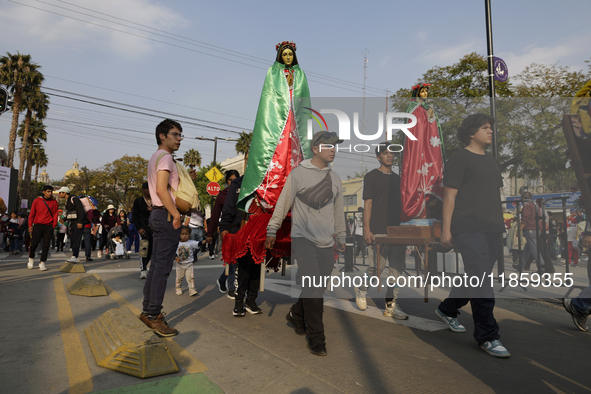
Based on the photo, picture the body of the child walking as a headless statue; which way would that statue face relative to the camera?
toward the camera

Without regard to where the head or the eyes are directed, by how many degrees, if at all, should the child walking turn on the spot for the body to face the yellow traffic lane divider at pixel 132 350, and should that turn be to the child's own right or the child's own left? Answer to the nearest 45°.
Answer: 0° — they already face it

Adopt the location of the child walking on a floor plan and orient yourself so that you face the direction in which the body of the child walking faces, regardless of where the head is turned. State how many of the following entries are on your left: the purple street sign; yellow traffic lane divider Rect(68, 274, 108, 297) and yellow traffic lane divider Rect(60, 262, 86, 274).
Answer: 1

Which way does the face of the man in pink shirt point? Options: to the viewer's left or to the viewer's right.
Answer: to the viewer's right

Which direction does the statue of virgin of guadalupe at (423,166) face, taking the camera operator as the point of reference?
facing the viewer and to the right of the viewer

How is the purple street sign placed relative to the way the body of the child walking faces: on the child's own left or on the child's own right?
on the child's own left

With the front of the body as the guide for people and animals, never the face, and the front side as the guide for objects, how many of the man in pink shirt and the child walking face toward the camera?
1
